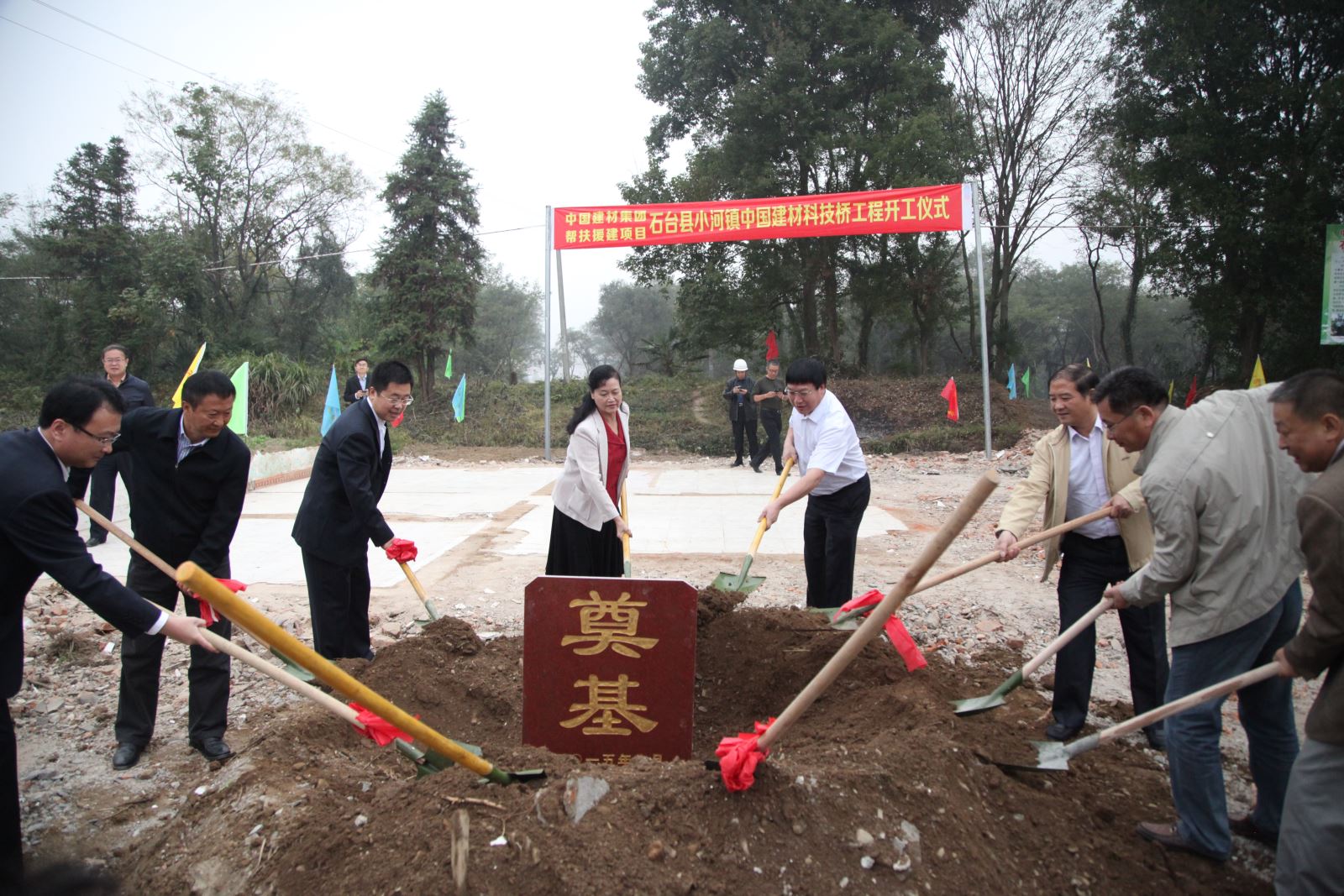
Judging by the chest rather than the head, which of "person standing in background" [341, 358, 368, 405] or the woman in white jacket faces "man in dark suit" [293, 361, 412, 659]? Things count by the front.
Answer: the person standing in background

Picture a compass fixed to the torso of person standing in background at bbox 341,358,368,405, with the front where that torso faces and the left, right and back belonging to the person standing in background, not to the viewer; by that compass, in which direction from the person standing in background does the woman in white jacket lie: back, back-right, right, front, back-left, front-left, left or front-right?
front

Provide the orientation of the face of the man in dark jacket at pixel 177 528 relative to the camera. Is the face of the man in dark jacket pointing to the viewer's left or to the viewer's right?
to the viewer's right

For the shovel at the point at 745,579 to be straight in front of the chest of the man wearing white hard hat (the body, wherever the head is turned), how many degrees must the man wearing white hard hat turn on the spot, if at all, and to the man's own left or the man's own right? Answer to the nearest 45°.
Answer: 0° — they already face it

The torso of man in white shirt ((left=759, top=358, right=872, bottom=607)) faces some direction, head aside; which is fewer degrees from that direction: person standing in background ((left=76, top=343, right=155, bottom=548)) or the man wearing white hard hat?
the person standing in background

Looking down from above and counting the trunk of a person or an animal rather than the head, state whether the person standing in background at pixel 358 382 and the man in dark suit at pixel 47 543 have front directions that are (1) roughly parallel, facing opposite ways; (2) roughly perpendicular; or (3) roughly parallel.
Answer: roughly perpendicular

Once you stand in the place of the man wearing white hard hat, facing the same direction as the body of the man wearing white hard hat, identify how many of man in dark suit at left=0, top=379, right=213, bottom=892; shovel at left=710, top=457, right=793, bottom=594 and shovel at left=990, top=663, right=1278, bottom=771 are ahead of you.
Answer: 3

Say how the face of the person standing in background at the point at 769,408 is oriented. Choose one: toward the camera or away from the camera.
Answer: toward the camera

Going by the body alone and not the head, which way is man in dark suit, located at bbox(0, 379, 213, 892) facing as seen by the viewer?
to the viewer's right

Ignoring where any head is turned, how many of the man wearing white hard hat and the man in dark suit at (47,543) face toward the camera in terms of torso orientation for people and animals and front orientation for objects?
1

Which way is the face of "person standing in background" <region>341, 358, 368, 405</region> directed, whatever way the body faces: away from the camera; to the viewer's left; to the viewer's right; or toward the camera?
toward the camera

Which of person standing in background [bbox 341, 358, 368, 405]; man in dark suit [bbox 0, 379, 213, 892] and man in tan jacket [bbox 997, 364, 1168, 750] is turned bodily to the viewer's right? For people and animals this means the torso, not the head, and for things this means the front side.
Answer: the man in dark suit

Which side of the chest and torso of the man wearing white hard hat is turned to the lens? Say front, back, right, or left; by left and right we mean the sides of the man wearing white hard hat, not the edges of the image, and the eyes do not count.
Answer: front

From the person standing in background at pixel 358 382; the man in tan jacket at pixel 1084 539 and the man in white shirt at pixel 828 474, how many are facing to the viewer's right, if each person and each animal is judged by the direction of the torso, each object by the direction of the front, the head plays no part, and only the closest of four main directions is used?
0
